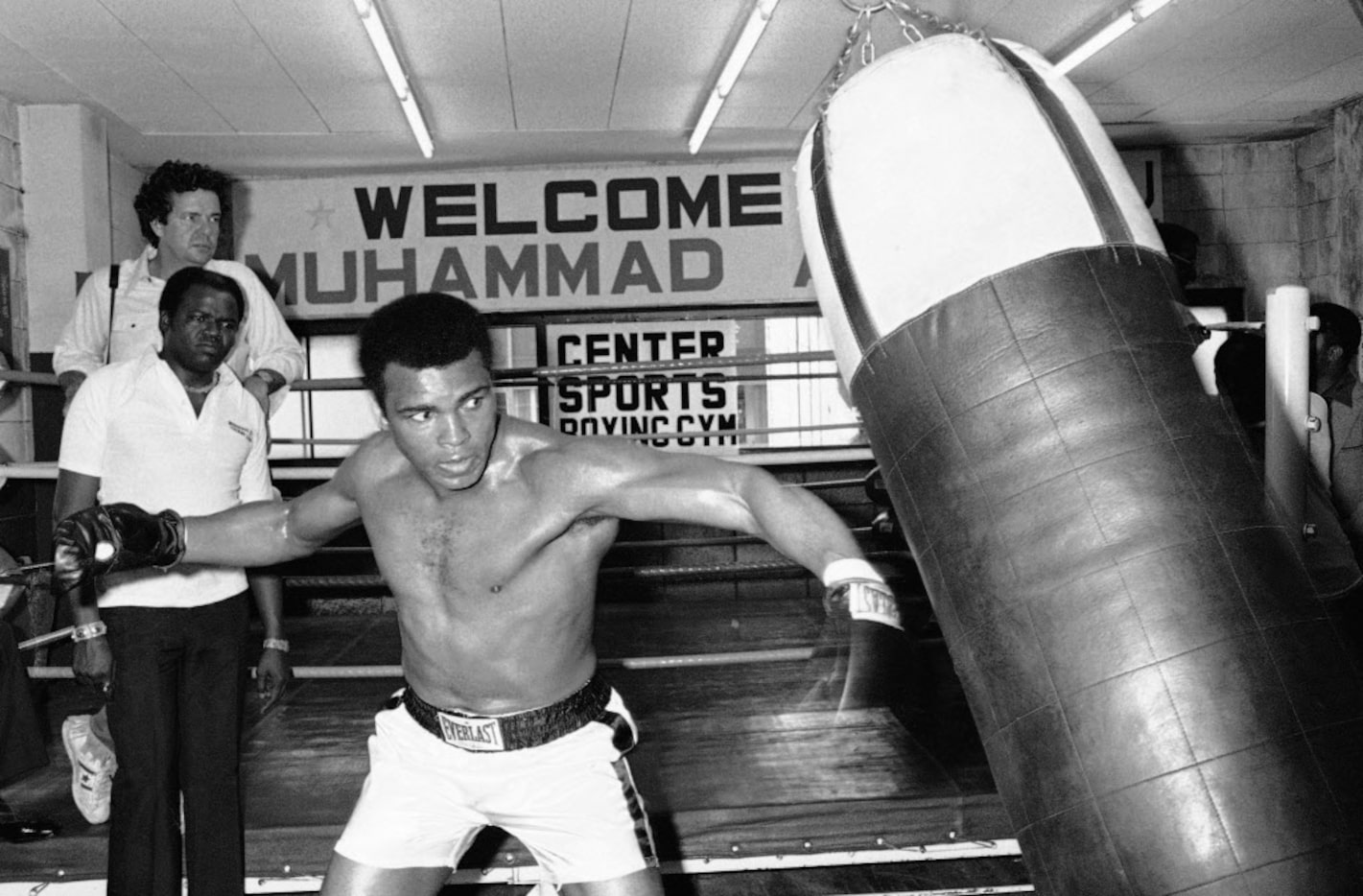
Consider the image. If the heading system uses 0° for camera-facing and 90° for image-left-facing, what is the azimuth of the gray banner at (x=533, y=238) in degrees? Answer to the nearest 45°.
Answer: approximately 0°

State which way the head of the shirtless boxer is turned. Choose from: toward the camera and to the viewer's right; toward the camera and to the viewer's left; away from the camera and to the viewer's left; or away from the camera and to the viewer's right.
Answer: toward the camera and to the viewer's right

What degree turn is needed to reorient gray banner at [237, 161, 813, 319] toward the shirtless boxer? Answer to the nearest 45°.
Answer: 0° — it already faces them

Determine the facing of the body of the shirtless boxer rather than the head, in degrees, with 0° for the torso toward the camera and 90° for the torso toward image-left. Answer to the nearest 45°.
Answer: approximately 0°

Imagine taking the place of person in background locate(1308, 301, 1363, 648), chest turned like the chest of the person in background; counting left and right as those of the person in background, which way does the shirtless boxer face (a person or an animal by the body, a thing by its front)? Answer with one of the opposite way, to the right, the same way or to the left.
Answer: to the left

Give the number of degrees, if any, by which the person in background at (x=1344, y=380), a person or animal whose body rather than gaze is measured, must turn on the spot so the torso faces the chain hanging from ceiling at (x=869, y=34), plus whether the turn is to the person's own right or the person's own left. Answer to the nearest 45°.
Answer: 0° — they already face it
